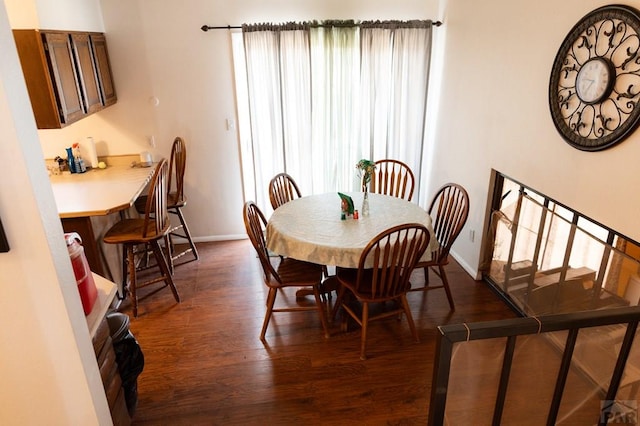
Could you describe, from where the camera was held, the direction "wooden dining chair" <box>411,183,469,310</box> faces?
facing away from the viewer and to the left of the viewer

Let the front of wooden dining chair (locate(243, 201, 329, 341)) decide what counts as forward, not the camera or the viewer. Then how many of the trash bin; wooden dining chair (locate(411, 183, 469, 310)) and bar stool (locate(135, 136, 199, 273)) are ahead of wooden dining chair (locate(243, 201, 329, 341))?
1

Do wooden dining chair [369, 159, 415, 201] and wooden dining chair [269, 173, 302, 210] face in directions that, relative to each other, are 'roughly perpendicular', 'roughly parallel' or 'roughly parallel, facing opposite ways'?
roughly perpendicular

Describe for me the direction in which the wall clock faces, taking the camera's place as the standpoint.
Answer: facing the viewer and to the left of the viewer

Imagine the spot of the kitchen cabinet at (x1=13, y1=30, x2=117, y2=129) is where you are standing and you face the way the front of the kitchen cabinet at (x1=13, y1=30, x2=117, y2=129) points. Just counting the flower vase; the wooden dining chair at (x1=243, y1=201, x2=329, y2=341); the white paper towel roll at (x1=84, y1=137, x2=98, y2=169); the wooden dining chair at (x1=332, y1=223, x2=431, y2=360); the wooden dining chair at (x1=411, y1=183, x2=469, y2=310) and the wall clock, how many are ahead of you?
5

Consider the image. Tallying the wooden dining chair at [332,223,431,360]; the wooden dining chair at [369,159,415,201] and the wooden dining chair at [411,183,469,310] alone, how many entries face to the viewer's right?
0

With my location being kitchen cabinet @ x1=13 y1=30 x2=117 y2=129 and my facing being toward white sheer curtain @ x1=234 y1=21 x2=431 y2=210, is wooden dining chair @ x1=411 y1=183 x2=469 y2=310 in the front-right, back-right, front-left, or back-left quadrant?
front-right

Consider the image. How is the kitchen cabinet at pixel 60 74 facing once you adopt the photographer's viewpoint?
facing the viewer and to the right of the viewer

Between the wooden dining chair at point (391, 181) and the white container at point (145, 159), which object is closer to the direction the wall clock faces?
the white container

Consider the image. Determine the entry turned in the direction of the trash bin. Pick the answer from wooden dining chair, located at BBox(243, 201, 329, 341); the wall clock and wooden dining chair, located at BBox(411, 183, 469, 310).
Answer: the wall clock
